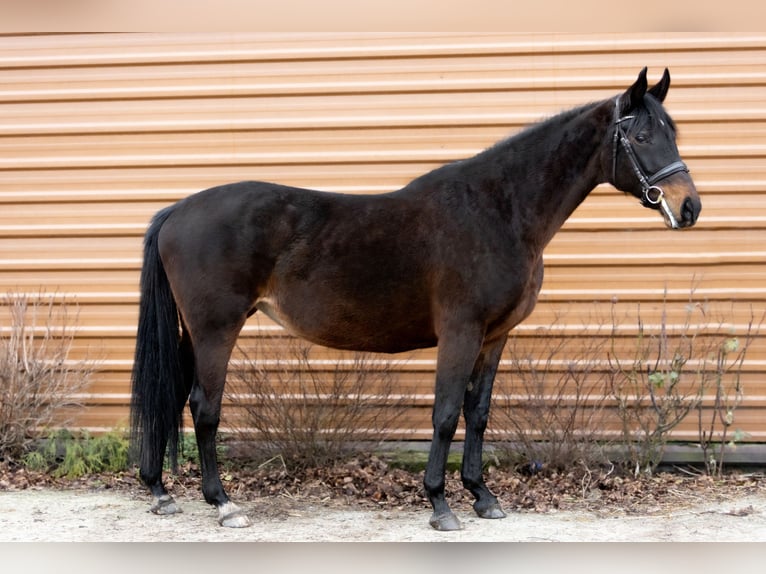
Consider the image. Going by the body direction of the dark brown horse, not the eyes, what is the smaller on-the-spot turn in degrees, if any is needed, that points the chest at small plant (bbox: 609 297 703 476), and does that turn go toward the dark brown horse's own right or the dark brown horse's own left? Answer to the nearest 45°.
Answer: approximately 45° to the dark brown horse's own left

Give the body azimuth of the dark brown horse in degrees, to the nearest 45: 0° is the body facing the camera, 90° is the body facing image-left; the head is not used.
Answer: approximately 270°

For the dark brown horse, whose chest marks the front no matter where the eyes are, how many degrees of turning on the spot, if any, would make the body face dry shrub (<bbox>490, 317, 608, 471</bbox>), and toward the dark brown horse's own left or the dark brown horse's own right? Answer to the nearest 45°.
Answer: approximately 45° to the dark brown horse's own left

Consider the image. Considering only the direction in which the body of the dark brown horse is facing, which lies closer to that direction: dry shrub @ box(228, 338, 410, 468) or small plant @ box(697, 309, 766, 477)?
the small plant
